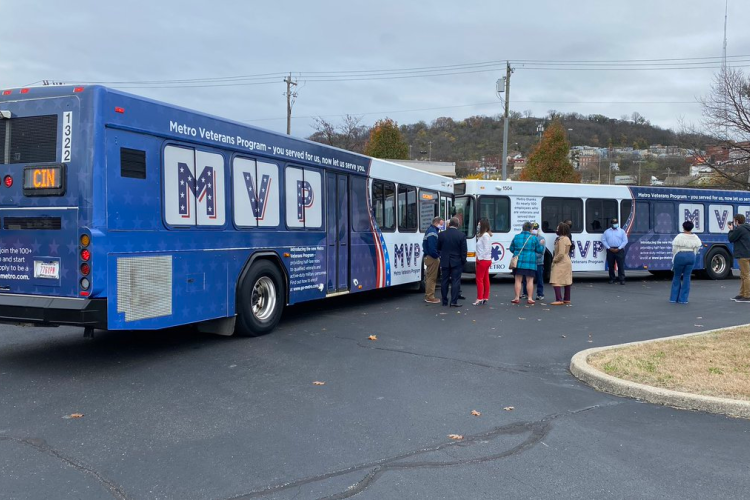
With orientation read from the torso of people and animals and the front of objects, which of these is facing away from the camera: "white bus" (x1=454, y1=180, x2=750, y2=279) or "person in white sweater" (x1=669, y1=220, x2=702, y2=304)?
the person in white sweater

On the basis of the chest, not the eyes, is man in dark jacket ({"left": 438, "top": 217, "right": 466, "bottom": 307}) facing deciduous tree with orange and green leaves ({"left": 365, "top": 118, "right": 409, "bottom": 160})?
yes

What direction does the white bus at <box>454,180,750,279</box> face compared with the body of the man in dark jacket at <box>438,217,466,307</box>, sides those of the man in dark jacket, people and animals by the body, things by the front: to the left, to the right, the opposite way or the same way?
to the left

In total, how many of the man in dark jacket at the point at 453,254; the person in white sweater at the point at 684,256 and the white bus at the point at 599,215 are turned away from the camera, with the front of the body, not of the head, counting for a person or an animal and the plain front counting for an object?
2

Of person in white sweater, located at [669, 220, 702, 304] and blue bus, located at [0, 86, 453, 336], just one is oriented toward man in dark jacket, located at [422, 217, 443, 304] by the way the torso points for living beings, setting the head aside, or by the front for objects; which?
the blue bus

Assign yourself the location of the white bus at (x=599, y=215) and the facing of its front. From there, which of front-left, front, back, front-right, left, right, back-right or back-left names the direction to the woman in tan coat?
left

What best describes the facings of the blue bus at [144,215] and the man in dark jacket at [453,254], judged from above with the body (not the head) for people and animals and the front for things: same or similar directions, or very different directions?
same or similar directions

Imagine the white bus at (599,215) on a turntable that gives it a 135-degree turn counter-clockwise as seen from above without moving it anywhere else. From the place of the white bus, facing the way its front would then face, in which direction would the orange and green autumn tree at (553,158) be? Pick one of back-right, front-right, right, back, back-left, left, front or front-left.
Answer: back-left

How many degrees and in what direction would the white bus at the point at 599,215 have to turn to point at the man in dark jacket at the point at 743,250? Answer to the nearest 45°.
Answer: approximately 135° to its left

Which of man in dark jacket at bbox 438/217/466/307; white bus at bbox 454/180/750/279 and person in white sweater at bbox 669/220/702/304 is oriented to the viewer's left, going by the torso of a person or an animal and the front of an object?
the white bus

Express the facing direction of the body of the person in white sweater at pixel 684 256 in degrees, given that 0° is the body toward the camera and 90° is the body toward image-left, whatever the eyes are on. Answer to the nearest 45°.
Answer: approximately 180°

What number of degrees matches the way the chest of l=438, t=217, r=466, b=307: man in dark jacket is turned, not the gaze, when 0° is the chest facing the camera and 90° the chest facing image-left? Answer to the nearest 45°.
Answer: approximately 180°

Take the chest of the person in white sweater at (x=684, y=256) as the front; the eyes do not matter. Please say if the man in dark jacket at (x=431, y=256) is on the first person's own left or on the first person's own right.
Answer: on the first person's own left

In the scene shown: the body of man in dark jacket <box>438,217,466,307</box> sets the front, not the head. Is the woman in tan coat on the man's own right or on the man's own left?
on the man's own right

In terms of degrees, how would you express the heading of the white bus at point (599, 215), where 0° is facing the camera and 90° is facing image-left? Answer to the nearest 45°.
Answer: approximately 90°

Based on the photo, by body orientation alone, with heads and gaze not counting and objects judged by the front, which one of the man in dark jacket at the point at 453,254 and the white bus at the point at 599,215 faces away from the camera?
the man in dark jacket
